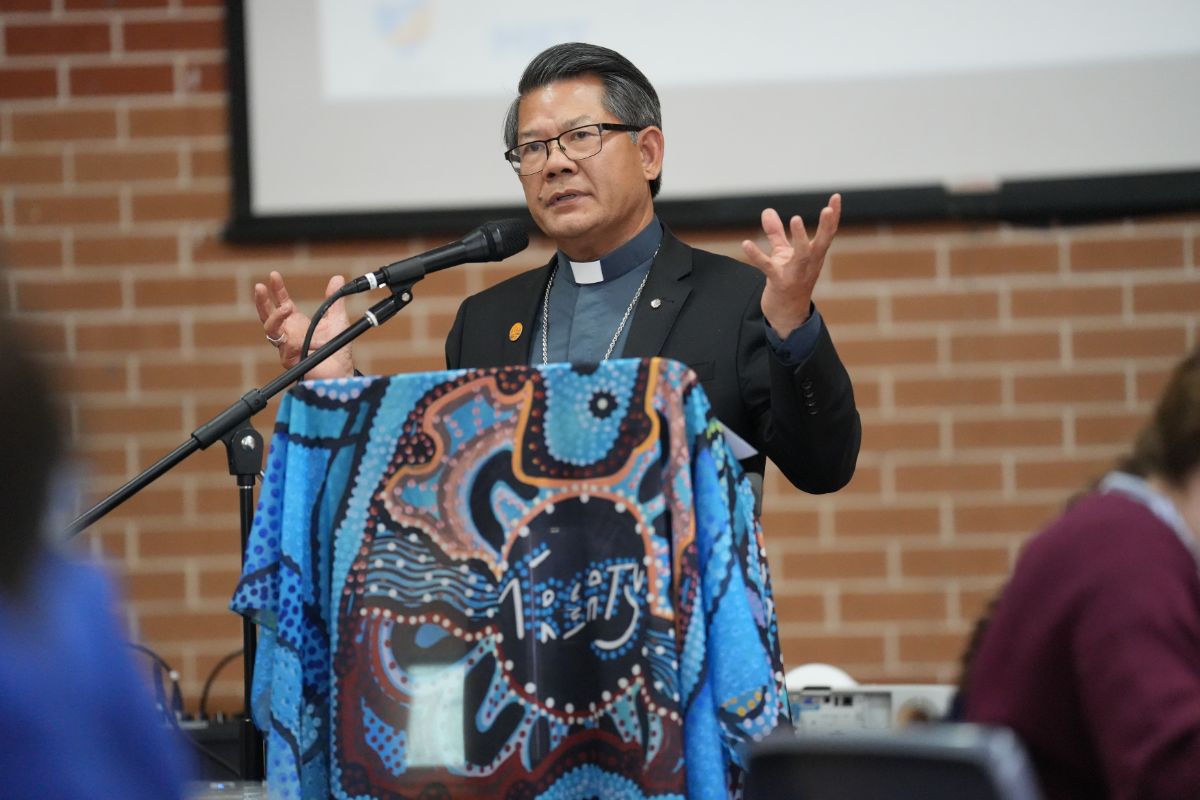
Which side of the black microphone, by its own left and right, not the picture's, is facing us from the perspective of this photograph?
right

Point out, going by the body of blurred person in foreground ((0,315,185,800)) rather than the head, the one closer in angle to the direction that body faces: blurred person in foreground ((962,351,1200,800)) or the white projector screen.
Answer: the white projector screen

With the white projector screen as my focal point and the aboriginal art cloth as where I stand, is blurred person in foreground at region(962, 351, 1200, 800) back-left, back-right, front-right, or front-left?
back-right

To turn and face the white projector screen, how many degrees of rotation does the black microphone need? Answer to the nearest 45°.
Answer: approximately 45° to its left

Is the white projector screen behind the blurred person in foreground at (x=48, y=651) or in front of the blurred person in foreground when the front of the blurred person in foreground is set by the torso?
in front

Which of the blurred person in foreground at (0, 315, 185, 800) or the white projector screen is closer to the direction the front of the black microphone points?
the white projector screen

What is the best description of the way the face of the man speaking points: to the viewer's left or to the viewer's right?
to the viewer's left

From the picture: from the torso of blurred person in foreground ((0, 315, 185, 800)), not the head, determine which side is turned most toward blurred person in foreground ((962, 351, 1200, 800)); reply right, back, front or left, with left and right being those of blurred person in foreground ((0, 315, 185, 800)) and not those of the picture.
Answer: right

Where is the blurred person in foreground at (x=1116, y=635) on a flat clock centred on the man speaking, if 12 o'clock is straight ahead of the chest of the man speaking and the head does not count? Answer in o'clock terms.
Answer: The blurred person in foreground is roughly at 10 o'clock from the man speaking.

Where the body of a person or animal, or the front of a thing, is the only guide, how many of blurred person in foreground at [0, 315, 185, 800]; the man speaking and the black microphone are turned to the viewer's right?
1

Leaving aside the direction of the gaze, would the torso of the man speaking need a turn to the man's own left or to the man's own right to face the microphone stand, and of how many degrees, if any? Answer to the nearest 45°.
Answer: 0° — they already face it

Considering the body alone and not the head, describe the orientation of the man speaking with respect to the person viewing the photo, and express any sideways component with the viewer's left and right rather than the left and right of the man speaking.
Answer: facing the viewer and to the left of the viewer

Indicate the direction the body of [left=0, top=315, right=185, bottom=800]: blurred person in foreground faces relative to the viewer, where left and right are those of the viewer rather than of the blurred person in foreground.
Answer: facing away from the viewer

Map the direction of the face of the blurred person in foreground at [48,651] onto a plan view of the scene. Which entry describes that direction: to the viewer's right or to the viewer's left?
to the viewer's right

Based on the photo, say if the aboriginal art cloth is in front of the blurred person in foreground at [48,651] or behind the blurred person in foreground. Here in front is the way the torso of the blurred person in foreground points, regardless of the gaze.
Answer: in front
